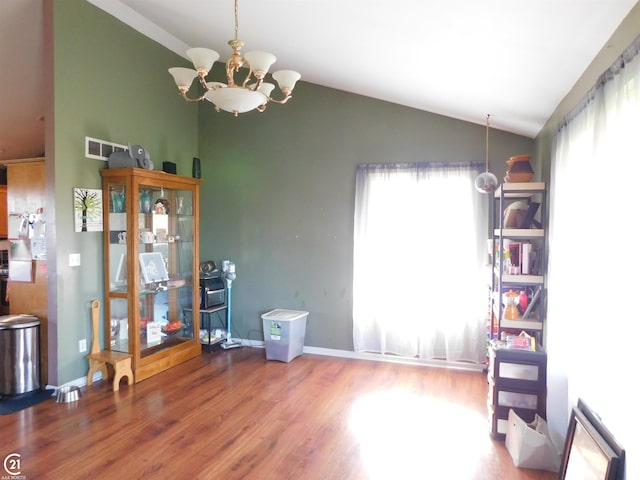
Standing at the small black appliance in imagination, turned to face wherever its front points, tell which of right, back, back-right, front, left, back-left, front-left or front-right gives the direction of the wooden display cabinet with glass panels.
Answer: right

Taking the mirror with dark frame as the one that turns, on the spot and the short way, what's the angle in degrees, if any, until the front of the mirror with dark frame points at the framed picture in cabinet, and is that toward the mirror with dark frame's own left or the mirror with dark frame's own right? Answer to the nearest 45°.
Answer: approximately 45° to the mirror with dark frame's own right

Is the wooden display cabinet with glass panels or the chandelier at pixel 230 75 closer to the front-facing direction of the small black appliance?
the chandelier

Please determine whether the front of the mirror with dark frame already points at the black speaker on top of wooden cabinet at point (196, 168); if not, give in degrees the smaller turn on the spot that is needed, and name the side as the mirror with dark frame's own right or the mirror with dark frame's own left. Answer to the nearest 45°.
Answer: approximately 45° to the mirror with dark frame's own right

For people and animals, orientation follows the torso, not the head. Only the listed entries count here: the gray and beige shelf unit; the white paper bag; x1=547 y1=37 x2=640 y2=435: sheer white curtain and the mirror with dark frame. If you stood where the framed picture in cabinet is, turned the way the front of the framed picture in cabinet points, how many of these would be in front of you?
4

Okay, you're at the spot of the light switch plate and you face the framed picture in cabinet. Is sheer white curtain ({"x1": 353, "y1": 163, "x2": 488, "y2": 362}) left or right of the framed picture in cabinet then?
right

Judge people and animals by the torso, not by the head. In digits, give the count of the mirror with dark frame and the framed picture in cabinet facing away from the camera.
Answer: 0

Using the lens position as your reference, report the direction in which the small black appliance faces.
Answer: facing the viewer and to the right of the viewer

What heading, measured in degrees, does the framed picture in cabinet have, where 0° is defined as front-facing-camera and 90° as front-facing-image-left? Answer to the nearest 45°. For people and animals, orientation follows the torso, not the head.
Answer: approximately 315°

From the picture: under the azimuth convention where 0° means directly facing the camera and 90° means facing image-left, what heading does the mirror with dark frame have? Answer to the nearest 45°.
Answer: approximately 45°
